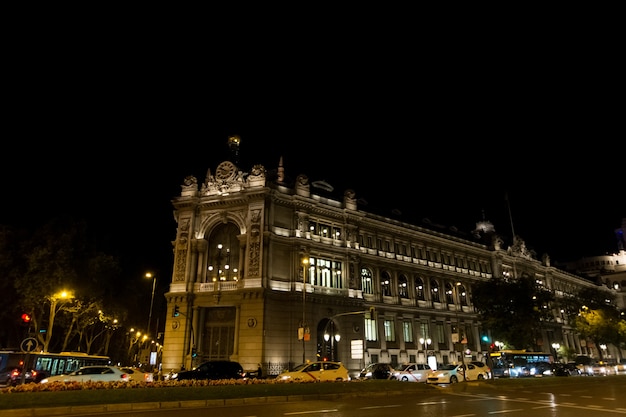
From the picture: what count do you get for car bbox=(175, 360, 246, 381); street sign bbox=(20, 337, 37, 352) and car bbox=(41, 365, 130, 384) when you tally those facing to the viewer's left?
2

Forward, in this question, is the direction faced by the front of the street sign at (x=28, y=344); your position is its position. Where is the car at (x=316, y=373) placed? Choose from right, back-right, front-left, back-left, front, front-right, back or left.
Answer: left

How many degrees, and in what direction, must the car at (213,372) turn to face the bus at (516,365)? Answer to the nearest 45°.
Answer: approximately 180°

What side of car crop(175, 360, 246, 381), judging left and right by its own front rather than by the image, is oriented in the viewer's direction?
left

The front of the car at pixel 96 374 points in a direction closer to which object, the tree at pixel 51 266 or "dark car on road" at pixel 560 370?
the tree

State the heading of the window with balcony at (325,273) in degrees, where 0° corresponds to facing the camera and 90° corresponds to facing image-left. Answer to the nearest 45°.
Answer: approximately 315°

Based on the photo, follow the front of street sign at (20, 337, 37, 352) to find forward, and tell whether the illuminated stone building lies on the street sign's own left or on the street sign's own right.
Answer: on the street sign's own left

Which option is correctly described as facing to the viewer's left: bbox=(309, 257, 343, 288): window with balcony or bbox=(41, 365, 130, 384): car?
the car

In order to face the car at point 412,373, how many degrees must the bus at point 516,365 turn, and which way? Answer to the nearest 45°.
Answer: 0° — it already faces it

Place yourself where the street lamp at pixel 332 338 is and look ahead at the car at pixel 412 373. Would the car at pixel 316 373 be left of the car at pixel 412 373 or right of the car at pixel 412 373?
right

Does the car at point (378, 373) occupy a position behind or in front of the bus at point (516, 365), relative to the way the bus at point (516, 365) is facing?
in front

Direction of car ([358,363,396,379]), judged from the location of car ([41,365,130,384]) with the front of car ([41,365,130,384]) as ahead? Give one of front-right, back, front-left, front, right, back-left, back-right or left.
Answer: back

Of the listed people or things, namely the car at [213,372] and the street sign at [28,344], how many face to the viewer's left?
1

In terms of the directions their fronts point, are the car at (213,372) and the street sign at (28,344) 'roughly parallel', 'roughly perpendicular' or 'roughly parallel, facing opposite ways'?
roughly perpendicular

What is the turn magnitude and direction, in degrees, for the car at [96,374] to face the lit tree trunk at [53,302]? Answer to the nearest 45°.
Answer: approximately 90° to its right

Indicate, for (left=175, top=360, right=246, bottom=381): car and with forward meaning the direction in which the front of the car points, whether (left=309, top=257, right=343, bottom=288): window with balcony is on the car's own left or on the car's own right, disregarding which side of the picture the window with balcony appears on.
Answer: on the car's own right

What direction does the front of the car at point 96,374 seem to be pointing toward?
to the viewer's left
